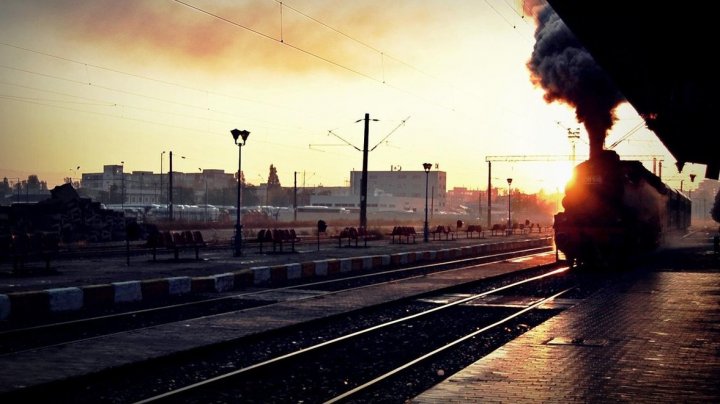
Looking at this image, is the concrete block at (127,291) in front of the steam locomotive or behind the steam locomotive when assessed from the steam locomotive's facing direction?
in front

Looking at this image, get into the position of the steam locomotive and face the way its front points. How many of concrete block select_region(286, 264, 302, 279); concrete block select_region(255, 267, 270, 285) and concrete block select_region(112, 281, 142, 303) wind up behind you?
0

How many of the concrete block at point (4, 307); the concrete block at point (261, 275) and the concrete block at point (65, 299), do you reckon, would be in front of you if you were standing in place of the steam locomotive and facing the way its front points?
3

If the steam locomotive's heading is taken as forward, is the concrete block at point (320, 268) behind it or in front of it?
in front

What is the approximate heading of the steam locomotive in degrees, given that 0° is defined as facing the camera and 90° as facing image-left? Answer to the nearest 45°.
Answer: approximately 45°

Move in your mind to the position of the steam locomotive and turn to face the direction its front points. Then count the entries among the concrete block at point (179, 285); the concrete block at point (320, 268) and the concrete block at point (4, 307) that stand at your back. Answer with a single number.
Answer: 0

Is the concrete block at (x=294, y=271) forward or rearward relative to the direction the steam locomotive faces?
forward

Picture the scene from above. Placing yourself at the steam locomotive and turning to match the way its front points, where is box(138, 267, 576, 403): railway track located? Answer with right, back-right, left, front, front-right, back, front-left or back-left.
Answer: front-left

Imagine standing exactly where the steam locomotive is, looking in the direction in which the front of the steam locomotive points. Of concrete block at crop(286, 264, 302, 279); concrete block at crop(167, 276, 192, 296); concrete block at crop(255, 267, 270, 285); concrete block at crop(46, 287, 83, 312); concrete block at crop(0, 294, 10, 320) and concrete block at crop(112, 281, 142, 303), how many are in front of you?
6

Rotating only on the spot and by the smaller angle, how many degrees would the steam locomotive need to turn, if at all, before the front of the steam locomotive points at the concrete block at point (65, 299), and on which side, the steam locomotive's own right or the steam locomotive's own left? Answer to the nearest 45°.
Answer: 0° — it already faces it

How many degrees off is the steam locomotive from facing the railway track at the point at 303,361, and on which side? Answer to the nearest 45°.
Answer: approximately 45° to its left

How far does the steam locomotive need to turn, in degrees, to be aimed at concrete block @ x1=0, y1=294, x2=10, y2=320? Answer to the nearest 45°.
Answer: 0° — it already faces it

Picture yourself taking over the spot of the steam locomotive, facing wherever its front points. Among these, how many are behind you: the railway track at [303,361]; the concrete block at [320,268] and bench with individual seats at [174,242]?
0
